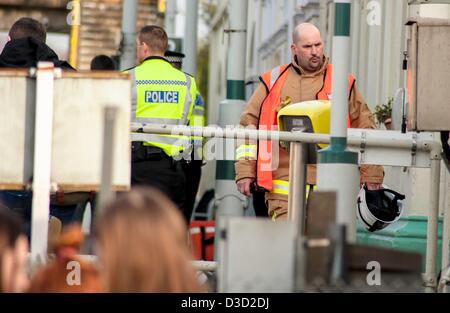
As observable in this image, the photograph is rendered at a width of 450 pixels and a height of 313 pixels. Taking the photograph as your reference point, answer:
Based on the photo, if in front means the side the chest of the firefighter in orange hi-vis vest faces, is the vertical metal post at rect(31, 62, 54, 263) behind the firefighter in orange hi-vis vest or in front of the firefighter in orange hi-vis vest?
in front

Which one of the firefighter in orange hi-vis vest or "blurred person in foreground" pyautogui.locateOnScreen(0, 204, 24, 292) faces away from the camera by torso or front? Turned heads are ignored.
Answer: the blurred person in foreground

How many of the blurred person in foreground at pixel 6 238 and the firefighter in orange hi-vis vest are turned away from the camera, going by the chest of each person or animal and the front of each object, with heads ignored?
1

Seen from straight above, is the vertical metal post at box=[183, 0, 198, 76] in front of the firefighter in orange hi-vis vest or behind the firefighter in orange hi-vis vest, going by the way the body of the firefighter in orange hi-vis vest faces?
behind

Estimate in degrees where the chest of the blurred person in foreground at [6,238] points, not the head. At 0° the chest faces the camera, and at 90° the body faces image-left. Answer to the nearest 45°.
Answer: approximately 180°

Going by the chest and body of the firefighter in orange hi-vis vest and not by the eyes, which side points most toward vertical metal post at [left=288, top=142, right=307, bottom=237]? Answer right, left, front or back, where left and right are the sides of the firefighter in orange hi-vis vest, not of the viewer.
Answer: front

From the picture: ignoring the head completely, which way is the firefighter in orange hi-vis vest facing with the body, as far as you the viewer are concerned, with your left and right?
facing the viewer

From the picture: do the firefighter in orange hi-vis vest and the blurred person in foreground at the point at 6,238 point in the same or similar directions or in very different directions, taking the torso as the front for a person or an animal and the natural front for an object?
very different directions

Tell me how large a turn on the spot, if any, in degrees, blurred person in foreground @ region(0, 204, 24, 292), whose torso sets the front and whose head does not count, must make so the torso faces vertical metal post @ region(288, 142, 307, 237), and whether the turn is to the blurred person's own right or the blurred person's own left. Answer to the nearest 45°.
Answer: approximately 45° to the blurred person's own right

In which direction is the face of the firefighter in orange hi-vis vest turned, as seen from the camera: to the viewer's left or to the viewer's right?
to the viewer's right
